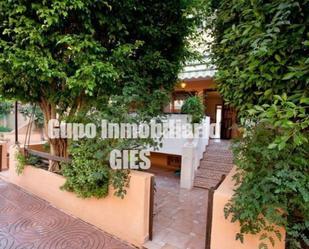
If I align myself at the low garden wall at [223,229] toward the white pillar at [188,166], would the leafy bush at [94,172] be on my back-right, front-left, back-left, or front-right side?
front-left

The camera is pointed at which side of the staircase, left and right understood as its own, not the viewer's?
front

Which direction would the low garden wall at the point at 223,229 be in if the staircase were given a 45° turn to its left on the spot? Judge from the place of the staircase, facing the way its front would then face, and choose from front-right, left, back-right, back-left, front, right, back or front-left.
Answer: front-right

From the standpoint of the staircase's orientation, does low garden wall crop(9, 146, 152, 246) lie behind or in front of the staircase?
in front

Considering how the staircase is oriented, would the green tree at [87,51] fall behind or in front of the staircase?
in front

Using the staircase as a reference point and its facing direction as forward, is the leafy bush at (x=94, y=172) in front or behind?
in front

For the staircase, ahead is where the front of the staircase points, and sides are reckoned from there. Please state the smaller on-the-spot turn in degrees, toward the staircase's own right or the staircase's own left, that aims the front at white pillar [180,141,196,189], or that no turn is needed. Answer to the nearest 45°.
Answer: approximately 45° to the staircase's own right

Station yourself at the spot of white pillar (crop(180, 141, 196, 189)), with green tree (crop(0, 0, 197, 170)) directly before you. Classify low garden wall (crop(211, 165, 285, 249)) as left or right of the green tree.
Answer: left

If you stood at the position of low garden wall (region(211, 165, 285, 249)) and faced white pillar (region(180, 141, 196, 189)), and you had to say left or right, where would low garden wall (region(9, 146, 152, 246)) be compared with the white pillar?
left
